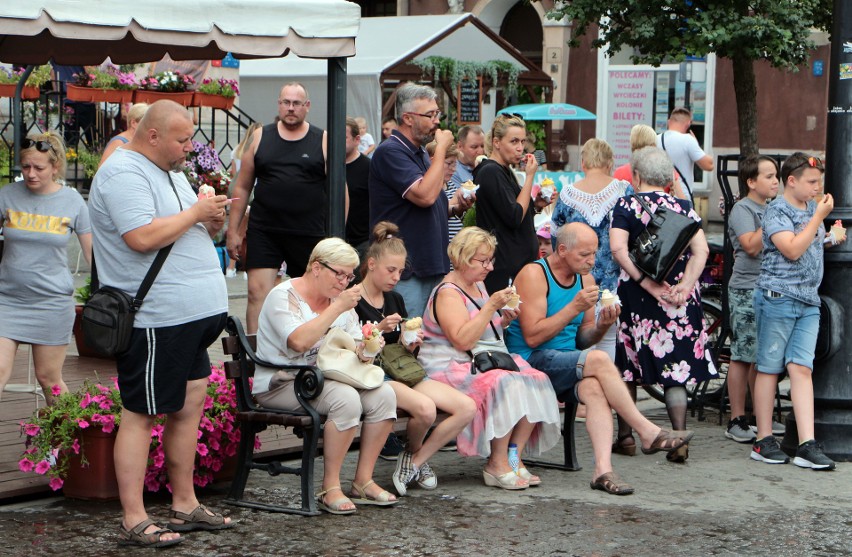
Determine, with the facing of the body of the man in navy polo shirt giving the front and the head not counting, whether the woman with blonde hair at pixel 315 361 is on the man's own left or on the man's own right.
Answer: on the man's own right

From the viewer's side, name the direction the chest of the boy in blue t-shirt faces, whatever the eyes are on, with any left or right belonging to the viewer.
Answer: facing the viewer and to the right of the viewer

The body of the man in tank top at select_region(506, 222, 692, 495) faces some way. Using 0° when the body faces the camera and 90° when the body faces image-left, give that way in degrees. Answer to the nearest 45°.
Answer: approximately 315°

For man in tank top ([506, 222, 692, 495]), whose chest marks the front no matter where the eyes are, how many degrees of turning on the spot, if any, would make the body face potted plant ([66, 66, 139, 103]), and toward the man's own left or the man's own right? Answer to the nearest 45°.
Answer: approximately 180°

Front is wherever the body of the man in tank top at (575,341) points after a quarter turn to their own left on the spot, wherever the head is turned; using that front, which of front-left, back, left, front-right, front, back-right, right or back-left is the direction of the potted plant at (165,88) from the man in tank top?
left

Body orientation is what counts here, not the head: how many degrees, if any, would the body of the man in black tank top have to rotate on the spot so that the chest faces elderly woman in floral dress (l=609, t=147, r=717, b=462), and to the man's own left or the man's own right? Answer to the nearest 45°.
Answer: approximately 90° to the man's own left

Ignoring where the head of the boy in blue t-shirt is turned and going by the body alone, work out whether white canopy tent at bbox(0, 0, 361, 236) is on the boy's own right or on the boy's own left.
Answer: on the boy's own right

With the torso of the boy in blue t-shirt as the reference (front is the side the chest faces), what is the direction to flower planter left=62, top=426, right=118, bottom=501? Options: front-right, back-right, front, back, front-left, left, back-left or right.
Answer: right
